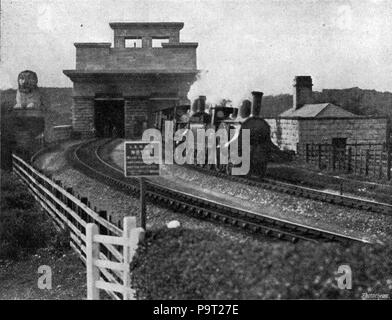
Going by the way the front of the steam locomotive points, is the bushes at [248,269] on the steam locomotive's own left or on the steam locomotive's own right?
on the steam locomotive's own right

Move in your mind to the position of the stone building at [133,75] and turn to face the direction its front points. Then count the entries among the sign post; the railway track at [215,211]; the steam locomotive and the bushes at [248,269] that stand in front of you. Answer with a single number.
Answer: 4

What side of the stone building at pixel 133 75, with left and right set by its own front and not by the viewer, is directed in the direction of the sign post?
front

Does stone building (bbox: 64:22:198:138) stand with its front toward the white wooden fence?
yes

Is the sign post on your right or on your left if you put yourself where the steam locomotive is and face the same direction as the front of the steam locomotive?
on your right

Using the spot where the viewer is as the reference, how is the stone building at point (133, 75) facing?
facing the viewer

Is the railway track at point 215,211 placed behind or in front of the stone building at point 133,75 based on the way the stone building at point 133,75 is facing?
in front

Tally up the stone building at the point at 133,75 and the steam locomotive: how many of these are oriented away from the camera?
0

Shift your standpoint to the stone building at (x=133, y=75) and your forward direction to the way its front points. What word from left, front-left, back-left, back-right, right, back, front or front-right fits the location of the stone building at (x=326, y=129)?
front-left

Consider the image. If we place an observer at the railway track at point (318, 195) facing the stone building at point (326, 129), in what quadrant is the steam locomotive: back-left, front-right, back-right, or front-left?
front-left

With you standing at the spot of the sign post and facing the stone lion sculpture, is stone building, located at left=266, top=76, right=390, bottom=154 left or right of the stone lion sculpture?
right

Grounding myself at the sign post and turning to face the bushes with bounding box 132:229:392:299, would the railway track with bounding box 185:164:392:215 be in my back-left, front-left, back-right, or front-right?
back-left

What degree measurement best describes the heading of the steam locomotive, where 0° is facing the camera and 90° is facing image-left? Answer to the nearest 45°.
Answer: approximately 315°
